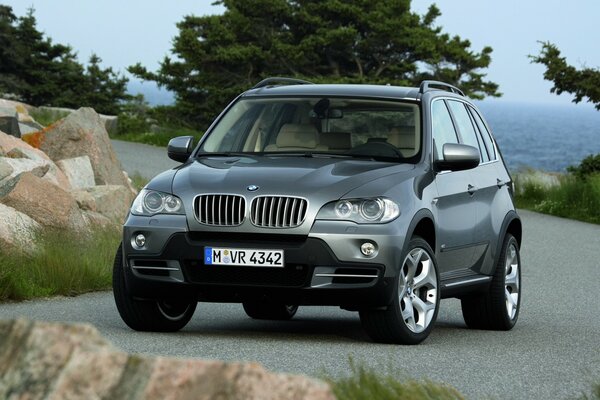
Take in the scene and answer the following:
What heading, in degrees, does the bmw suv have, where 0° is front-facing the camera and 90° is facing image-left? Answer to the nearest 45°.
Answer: approximately 45°

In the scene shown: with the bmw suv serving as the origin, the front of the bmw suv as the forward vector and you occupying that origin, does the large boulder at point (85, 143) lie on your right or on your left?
on your right

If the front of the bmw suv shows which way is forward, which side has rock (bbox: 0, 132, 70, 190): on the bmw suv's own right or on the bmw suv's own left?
on the bmw suv's own right

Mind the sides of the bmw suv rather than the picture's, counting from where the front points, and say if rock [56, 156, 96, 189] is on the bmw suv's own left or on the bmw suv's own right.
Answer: on the bmw suv's own right

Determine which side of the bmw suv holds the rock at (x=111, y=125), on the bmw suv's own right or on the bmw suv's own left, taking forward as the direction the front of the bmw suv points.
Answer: on the bmw suv's own right

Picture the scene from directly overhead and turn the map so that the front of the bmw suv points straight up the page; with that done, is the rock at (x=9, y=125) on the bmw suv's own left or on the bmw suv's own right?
on the bmw suv's own right

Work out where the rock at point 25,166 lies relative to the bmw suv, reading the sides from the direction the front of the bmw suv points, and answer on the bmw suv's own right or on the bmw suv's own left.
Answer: on the bmw suv's own right

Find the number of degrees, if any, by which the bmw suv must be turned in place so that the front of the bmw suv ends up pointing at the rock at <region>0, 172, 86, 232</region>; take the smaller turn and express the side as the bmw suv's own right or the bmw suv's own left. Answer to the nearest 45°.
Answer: approximately 90° to the bmw suv's own right

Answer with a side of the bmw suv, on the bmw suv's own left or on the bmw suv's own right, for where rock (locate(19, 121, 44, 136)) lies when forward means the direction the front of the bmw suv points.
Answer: on the bmw suv's own right
